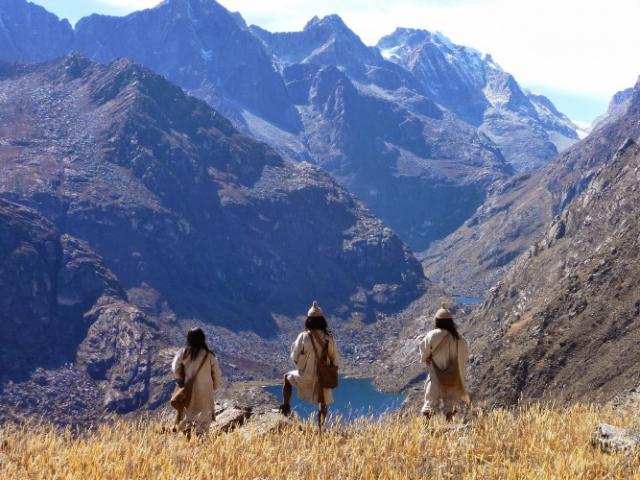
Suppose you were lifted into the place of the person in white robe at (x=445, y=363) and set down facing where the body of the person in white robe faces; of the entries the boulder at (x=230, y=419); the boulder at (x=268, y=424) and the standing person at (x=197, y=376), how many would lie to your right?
0

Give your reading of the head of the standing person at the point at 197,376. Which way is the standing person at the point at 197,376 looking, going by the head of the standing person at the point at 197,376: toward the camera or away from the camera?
away from the camera

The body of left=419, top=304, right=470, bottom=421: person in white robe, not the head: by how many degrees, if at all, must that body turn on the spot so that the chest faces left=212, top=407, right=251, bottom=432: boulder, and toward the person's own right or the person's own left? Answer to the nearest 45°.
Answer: approximately 90° to the person's own left

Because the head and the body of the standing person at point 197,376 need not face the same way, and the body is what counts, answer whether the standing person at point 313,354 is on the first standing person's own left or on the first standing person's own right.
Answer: on the first standing person's own right

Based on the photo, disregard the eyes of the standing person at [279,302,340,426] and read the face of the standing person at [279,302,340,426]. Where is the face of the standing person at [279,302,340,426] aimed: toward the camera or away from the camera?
away from the camera

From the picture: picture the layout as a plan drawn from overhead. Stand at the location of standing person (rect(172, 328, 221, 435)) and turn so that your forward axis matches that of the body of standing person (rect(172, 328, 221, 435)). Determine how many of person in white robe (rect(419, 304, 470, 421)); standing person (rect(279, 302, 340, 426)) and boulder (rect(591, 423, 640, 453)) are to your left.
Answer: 0

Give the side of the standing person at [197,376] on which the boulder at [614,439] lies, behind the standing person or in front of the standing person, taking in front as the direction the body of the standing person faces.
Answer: behind

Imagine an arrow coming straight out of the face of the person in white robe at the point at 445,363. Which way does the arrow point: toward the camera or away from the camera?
away from the camera

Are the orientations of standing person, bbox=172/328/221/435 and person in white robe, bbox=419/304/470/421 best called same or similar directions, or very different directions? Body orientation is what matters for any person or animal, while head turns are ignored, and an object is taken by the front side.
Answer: same or similar directions

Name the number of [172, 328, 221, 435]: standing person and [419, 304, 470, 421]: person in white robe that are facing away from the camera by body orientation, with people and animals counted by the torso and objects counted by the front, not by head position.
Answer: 2

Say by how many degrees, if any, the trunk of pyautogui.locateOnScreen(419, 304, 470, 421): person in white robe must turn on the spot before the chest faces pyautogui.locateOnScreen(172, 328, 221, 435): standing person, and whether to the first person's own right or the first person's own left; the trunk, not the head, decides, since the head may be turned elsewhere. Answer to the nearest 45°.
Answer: approximately 90° to the first person's own left

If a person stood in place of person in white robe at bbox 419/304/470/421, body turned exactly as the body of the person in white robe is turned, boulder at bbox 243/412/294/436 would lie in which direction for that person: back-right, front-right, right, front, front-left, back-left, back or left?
back-left

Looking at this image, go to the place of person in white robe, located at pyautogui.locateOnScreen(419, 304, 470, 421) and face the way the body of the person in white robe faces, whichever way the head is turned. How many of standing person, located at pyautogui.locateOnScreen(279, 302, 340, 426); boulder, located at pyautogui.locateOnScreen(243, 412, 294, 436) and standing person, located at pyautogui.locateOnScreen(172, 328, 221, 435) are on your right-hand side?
0

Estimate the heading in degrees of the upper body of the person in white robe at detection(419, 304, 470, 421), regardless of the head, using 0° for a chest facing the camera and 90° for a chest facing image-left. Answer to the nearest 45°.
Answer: approximately 180°

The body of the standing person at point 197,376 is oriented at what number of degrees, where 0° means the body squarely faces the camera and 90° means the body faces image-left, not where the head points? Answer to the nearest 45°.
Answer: approximately 180°
